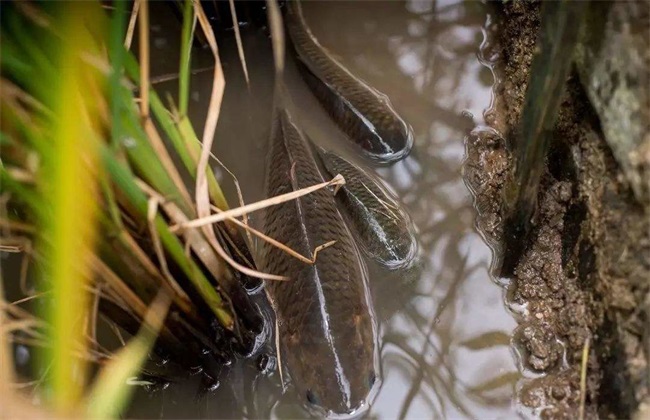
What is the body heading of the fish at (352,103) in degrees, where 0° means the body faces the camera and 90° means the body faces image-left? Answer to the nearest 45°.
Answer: approximately 315°

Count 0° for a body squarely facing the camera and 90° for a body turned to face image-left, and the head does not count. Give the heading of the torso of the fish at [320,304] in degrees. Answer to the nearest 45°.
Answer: approximately 0°

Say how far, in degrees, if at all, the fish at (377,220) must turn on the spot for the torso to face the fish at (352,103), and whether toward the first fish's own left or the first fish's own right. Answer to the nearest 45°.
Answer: approximately 135° to the first fish's own left

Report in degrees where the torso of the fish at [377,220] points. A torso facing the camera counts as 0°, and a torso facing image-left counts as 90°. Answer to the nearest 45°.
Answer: approximately 315°

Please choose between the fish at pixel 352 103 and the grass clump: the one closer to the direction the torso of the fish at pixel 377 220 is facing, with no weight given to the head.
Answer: the grass clump

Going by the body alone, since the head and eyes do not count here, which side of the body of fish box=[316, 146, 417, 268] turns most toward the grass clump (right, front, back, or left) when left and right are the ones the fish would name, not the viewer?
right

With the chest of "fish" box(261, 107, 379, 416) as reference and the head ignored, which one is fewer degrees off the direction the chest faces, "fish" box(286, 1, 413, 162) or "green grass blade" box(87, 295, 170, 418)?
the green grass blade

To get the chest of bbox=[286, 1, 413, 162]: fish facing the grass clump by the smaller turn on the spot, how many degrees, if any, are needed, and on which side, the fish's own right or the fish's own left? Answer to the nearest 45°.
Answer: approximately 90° to the fish's own right
